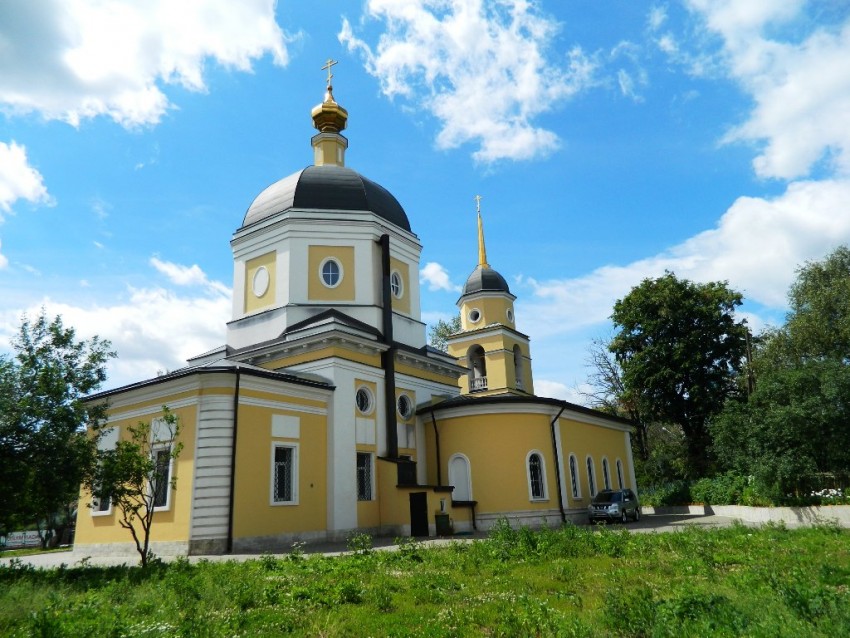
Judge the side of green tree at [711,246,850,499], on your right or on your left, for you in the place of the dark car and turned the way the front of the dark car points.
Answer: on your left

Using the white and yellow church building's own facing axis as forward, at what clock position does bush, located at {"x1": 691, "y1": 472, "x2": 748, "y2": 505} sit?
The bush is roughly at 1 o'clock from the white and yellow church building.

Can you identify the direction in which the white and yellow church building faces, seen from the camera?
facing away from the viewer and to the right of the viewer

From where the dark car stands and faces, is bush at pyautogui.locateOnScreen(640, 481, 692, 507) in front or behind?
behind

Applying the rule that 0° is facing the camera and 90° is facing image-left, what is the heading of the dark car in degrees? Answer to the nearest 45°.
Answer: approximately 45°

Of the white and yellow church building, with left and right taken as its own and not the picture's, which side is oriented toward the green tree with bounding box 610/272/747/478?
front
